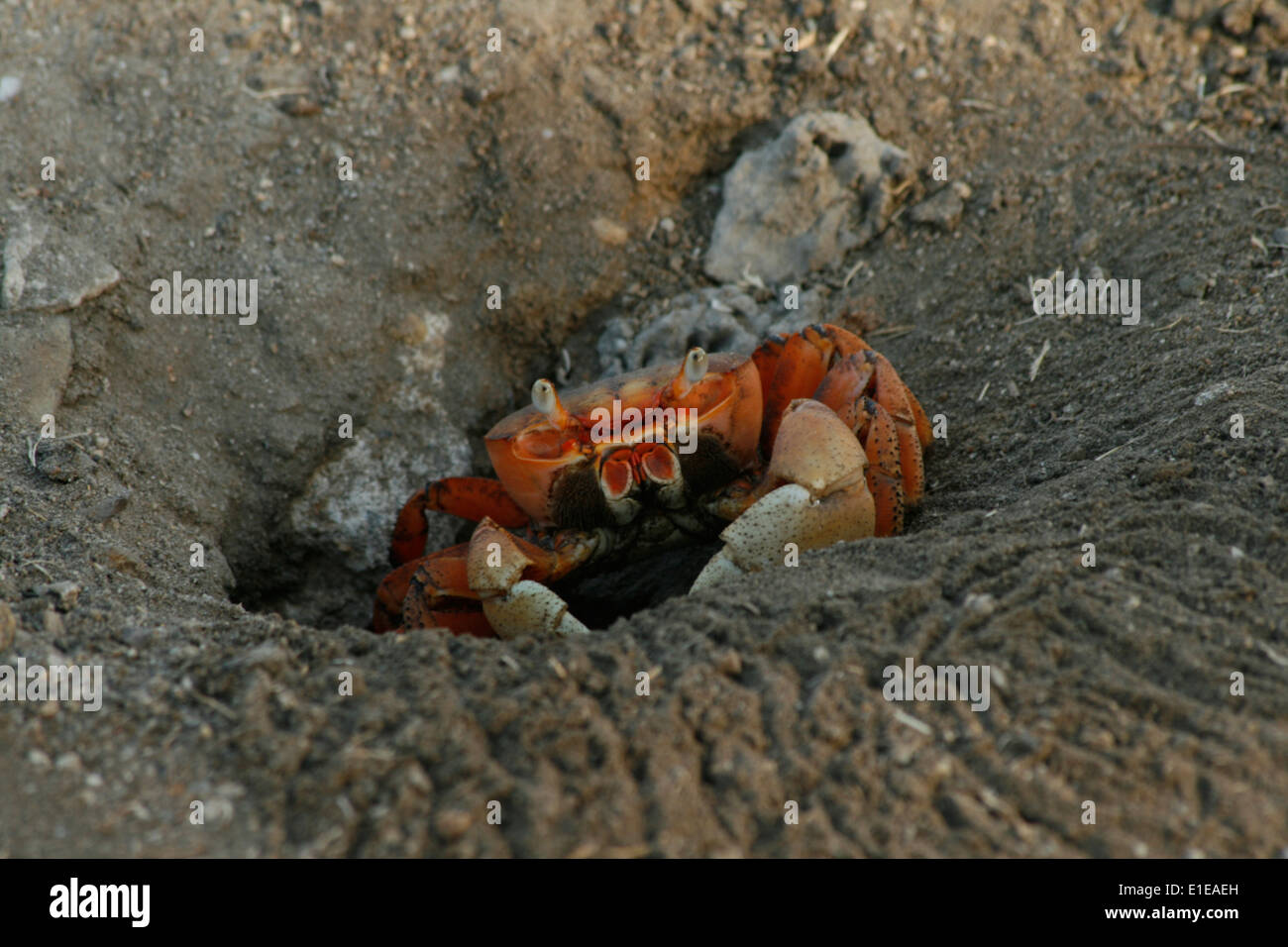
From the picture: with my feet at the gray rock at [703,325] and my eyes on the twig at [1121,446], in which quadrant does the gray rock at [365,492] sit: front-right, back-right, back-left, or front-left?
back-right

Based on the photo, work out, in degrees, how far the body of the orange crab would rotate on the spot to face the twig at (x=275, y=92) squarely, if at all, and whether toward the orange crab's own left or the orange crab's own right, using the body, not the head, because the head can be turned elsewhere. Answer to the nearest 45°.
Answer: approximately 135° to the orange crab's own right

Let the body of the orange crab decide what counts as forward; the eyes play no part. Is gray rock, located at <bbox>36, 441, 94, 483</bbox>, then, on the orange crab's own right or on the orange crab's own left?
on the orange crab's own right

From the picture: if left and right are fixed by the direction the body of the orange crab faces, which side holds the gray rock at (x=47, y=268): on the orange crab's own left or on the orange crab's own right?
on the orange crab's own right

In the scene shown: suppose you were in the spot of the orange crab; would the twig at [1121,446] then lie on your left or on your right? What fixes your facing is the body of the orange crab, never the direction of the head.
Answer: on your left

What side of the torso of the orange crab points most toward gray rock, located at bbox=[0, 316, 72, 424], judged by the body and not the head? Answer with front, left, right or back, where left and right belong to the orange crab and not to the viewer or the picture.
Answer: right

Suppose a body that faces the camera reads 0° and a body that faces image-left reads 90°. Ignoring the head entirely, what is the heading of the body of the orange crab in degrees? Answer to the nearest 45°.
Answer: approximately 0°

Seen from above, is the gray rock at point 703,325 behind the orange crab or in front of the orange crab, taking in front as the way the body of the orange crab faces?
behind
